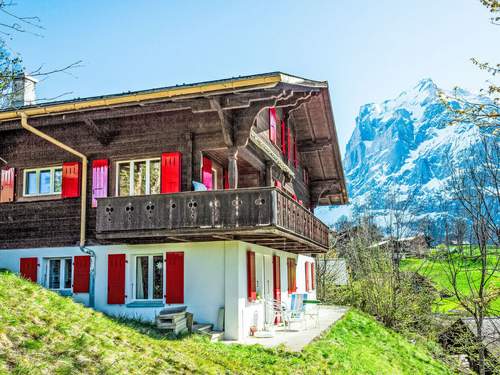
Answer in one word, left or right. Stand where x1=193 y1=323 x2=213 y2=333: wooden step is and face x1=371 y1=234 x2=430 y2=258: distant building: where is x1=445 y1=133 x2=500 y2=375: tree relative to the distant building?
right

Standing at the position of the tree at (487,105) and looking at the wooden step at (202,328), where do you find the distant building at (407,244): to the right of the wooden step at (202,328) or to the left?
right
